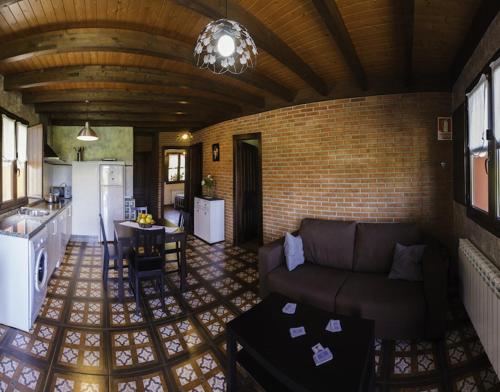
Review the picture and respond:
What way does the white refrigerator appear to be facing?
toward the camera

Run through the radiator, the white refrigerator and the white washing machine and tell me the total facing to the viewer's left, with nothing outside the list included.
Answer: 1

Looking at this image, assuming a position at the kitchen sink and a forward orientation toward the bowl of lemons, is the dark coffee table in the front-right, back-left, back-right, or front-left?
front-right

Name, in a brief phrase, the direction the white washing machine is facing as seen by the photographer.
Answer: facing to the right of the viewer

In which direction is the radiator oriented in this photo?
to the viewer's left

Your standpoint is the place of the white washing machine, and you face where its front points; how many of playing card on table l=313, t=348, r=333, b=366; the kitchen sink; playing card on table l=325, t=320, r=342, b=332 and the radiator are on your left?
1

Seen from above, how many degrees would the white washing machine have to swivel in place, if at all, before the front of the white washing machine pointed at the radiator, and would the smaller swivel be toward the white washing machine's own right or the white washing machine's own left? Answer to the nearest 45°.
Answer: approximately 45° to the white washing machine's own right

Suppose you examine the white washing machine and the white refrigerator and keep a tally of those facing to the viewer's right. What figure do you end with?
1

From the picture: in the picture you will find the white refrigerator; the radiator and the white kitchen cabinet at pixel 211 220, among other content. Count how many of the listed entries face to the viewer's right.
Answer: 0
